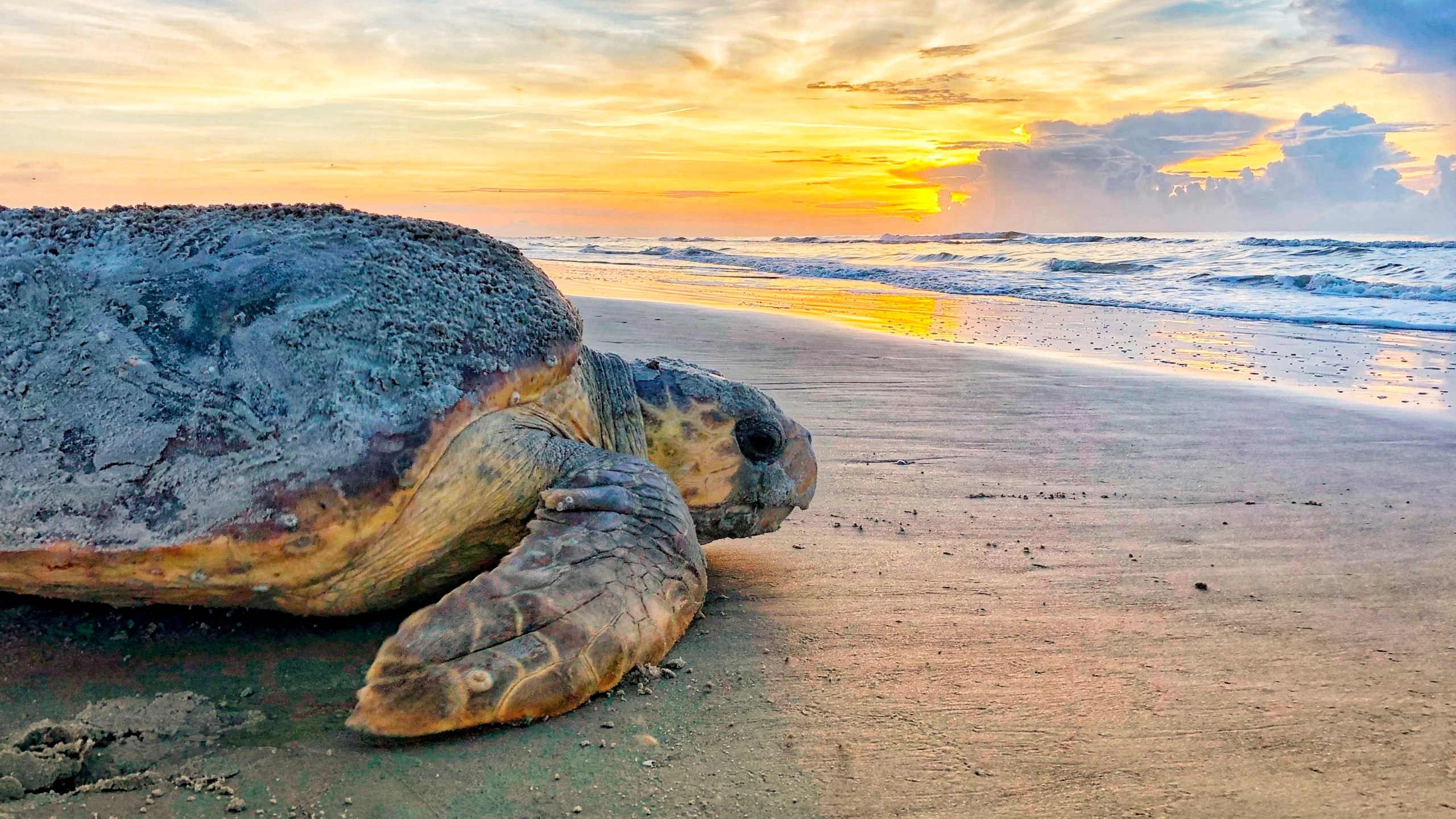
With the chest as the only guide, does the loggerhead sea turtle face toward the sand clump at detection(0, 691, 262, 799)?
no

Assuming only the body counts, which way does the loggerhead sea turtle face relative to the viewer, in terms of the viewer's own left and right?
facing to the right of the viewer
